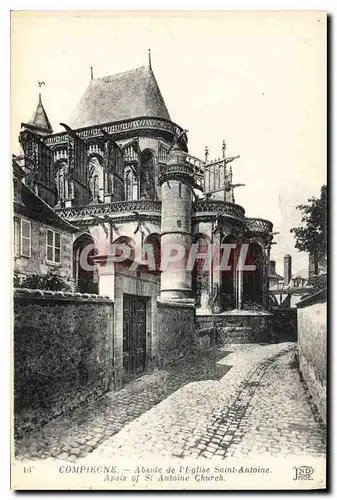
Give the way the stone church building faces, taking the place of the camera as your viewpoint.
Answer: facing away from the viewer and to the left of the viewer
